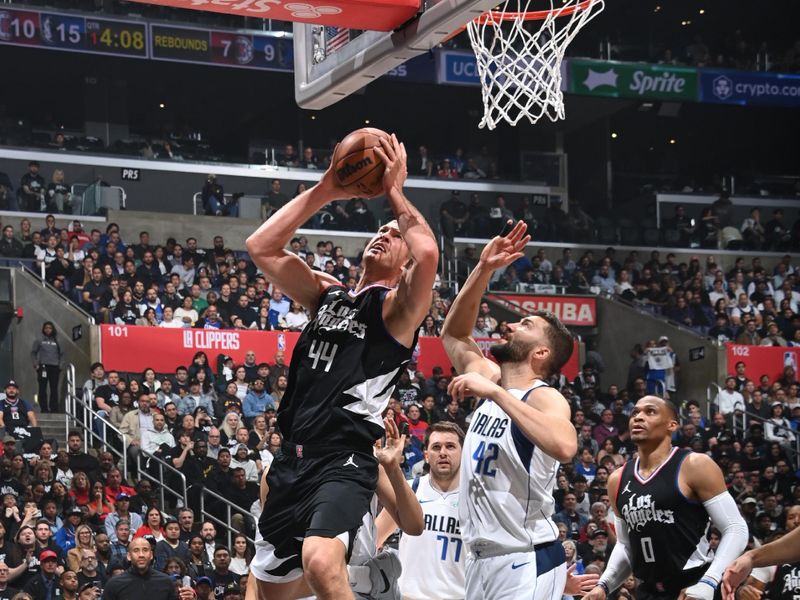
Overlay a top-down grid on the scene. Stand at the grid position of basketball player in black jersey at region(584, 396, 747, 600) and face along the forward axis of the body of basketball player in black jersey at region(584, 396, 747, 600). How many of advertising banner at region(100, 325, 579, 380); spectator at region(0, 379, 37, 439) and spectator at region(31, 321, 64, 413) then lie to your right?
3

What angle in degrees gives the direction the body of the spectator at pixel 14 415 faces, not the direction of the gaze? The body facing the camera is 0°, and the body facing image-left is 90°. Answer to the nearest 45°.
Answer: approximately 0°

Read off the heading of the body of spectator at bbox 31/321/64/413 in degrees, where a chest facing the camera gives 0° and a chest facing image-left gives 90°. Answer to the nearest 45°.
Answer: approximately 0°

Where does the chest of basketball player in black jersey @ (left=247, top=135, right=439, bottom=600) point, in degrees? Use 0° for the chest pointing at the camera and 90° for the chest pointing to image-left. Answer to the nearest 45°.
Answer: approximately 45°

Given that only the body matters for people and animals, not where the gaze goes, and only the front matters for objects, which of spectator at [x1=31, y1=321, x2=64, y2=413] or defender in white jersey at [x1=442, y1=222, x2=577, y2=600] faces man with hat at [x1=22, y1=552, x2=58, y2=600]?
the spectator

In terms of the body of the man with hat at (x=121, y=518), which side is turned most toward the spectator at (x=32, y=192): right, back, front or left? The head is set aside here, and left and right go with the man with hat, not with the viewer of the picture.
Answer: back

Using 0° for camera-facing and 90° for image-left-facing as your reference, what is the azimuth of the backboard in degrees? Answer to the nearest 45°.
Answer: approximately 225°

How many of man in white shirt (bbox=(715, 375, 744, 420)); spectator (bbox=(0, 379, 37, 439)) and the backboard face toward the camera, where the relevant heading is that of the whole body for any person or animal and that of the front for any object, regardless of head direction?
2

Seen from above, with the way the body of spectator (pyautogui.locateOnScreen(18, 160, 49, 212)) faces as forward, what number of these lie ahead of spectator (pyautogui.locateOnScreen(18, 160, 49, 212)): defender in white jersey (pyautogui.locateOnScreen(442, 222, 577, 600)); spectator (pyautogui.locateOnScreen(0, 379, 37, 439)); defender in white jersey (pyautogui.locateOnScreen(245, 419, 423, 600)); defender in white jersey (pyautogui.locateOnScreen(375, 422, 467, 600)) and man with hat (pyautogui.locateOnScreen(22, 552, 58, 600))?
5

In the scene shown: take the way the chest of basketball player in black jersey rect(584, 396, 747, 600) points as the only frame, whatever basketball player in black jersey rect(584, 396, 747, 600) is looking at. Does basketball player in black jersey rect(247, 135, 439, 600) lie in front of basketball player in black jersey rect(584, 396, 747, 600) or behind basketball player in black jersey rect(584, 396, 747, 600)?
in front

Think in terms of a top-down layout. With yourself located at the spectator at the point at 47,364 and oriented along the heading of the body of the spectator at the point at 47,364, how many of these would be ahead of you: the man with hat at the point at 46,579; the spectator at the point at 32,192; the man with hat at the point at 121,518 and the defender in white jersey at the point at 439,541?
3

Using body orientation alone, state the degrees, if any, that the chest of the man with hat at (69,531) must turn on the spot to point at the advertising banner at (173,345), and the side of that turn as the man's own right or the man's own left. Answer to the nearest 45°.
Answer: approximately 135° to the man's own left
